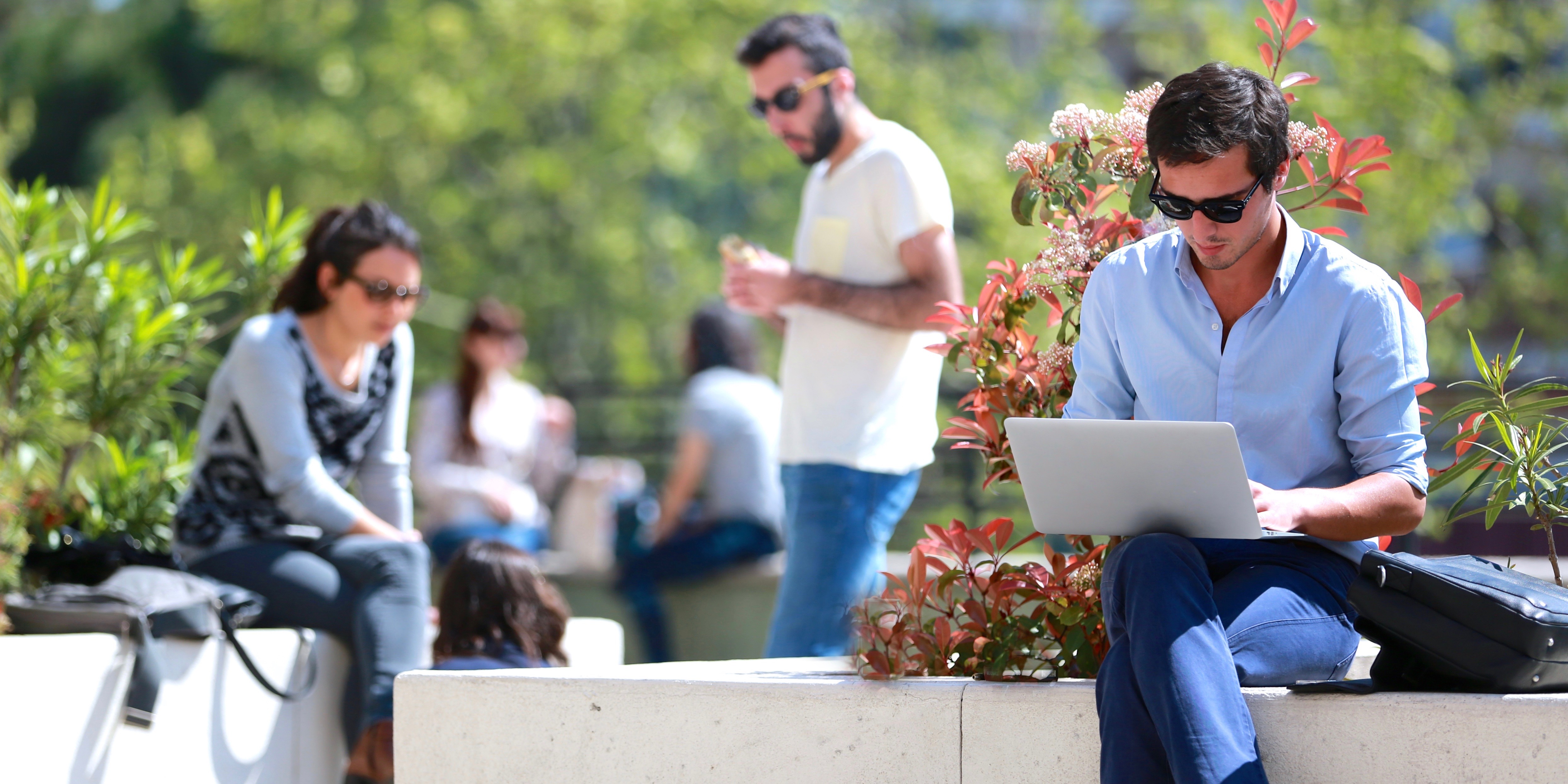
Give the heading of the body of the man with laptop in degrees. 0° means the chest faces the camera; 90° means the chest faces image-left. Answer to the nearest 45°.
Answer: approximately 45°

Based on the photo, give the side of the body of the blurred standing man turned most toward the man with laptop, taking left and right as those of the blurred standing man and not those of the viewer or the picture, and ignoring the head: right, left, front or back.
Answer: left

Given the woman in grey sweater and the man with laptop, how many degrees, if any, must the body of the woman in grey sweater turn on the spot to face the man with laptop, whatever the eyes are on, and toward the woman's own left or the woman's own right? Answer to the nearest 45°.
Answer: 0° — they already face them

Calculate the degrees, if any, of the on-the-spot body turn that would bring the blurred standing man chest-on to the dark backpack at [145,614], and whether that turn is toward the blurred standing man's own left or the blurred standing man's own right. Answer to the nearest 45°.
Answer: approximately 45° to the blurred standing man's own right

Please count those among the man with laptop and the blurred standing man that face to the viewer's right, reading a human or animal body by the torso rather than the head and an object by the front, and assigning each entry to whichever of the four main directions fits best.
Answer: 0

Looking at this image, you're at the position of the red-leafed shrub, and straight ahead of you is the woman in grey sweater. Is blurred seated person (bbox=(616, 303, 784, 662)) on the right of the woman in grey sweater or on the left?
right

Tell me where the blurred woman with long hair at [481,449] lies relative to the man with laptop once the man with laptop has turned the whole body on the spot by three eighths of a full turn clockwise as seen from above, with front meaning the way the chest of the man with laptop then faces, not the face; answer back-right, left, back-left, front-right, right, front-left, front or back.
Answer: front-left

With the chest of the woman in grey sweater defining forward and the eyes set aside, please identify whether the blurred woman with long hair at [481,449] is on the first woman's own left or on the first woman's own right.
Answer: on the first woman's own left

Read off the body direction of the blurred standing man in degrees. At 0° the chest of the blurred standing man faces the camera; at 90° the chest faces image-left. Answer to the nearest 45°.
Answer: approximately 45°

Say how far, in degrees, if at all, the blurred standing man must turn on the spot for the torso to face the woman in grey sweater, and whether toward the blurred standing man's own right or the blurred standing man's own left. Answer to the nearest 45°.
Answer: approximately 45° to the blurred standing man's own right
